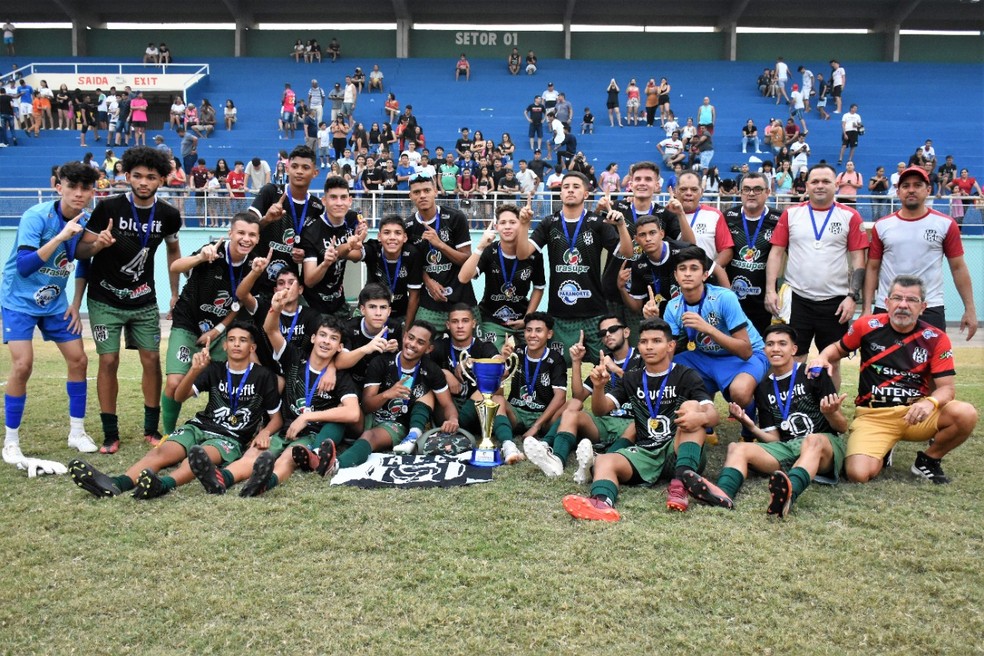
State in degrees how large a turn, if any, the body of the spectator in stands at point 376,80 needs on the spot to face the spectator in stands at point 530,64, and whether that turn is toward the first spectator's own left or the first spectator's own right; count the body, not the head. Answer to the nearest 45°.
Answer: approximately 90° to the first spectator's own left

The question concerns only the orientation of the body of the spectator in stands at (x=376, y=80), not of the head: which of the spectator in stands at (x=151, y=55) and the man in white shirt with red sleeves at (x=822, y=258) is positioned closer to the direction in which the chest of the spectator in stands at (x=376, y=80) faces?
the man in white shirt with red sleeves

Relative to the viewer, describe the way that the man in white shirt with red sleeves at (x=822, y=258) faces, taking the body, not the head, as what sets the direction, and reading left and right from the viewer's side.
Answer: facing the viewer

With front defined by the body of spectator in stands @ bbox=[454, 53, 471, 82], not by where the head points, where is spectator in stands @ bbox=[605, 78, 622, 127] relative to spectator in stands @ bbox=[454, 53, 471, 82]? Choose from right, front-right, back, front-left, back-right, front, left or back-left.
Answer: front-left

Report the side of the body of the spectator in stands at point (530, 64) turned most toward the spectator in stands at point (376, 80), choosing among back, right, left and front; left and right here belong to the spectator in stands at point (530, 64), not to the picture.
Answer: right

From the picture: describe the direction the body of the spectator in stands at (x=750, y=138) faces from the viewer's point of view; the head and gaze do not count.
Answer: toward the camera

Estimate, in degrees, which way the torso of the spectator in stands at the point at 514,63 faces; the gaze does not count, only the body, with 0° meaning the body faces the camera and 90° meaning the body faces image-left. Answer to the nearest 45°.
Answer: approximately 0°

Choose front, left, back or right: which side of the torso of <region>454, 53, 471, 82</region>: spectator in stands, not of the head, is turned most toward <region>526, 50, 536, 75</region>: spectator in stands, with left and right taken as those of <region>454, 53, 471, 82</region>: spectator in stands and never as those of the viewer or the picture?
left

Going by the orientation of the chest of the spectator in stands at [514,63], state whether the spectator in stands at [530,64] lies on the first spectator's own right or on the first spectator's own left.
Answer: on the first spectator's own left

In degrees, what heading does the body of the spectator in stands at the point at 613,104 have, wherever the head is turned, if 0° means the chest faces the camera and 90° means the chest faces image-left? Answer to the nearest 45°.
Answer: approximately 0°

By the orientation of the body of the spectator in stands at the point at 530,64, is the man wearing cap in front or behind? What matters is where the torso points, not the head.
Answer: in front
